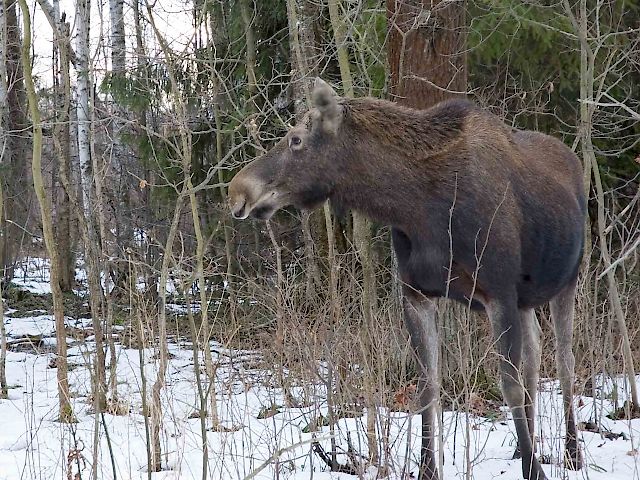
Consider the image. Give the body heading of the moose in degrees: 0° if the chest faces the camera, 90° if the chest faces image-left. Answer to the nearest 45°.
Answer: approximately 45°
